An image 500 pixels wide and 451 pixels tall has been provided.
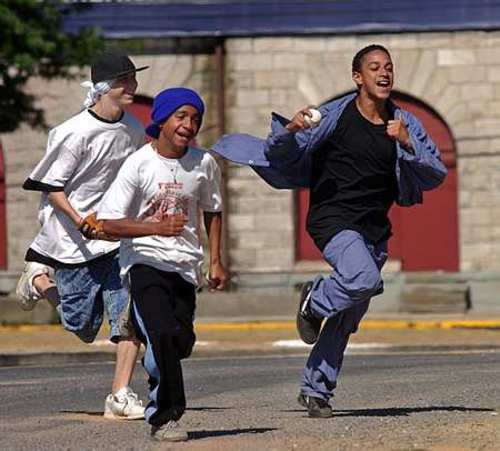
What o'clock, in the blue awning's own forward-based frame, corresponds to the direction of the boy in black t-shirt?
The boy in black t-shirt is roughly at 12 o'clock from the blue awning.

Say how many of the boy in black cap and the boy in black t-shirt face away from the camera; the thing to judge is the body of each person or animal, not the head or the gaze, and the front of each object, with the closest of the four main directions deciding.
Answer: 0

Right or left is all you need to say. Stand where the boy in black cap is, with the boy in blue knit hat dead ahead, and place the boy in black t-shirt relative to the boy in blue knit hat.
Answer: left

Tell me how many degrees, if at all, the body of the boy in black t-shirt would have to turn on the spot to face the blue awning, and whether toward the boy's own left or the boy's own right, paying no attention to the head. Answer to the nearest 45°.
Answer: approximately 135° to the boy's own left

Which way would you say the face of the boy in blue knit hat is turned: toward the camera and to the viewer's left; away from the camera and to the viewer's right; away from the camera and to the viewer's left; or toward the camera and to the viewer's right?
toward the camera and to the viewer's right

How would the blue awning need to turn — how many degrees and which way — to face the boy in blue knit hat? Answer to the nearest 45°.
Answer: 0° — it already faces them

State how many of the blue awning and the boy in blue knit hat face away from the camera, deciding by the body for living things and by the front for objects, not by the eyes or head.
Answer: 0
